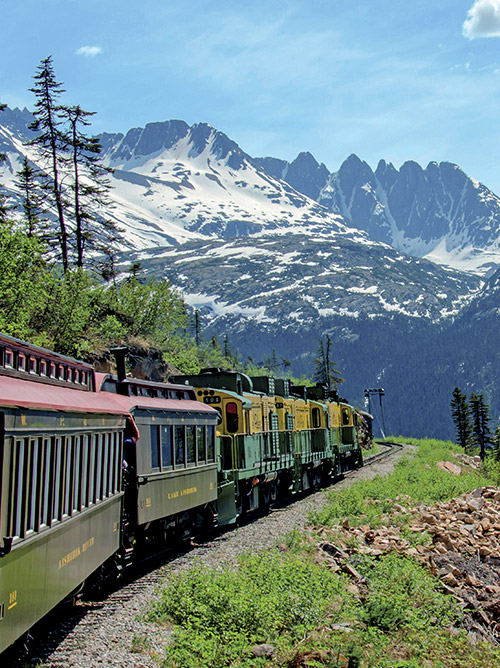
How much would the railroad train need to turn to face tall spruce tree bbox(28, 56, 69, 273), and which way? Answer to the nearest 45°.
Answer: approximately 45° to its left

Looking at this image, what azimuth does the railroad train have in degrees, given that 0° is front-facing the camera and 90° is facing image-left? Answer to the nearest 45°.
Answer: approximately 225°

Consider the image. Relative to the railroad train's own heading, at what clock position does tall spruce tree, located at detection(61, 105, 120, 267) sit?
The tall spruce tree is roughly at 10 o'clock from the railroad train.
